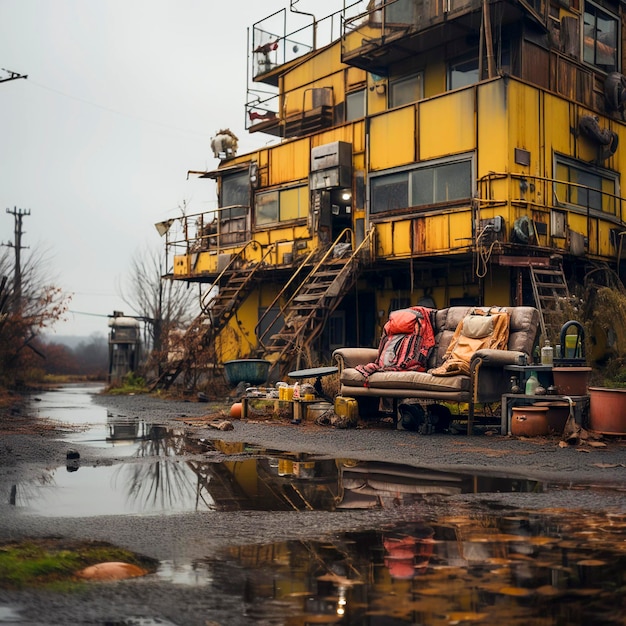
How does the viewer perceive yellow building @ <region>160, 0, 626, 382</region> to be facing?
facing the viewer and to the left of the viewer

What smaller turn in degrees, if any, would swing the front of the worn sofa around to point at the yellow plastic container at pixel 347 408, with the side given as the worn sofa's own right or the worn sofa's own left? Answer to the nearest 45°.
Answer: approximately 90° to the worn sofa's own right

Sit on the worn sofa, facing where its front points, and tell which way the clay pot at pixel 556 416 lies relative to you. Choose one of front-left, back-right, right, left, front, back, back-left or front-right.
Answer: left

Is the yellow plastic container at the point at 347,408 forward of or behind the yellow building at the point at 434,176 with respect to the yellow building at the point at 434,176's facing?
forward

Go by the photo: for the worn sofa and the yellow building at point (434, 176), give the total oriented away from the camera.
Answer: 0

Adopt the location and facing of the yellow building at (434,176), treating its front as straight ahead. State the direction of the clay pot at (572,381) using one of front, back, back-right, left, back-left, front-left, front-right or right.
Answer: front-left

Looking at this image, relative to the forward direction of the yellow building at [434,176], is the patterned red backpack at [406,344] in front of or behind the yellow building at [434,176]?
in front

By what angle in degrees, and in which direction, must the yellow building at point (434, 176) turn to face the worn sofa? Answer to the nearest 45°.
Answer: approximately 45° to its left

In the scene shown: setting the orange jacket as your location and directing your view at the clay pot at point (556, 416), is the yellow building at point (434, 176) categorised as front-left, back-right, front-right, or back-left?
back-left

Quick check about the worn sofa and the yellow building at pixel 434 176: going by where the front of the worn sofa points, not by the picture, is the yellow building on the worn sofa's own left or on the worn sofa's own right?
on the worn sofa's own right

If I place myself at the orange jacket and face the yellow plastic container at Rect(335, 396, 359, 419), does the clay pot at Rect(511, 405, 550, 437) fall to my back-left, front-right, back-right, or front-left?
back-left

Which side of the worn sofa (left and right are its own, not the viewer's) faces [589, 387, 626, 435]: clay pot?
left
